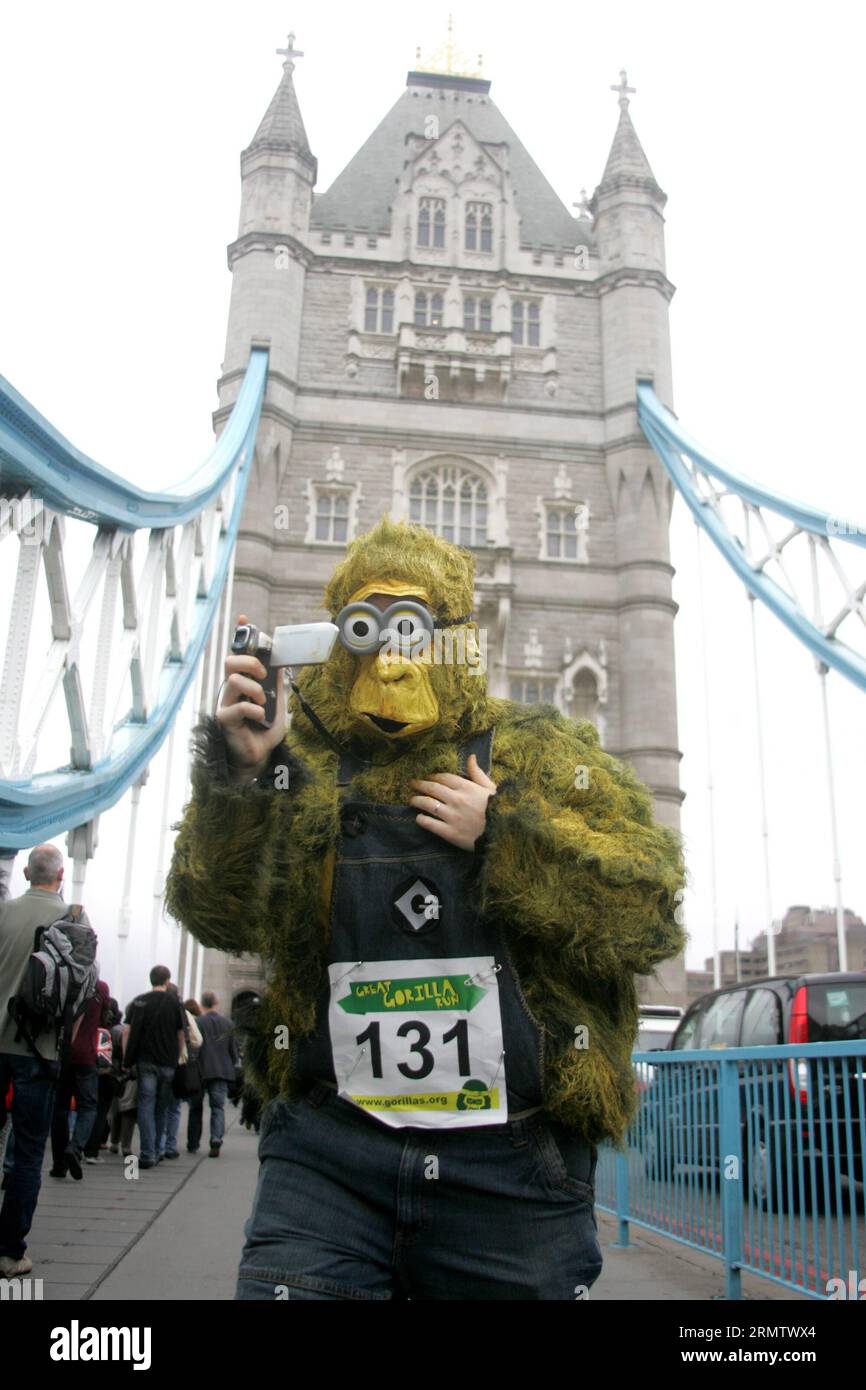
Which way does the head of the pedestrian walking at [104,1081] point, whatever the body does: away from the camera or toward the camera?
away from the camera

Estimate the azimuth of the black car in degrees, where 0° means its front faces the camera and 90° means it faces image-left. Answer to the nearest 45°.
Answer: approximately 135°

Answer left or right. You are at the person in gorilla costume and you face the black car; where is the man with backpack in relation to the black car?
left

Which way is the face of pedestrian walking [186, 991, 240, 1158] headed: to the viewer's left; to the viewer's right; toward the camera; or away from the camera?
away from the camera

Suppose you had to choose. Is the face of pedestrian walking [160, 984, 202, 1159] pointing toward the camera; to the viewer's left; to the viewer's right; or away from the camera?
away from the camera

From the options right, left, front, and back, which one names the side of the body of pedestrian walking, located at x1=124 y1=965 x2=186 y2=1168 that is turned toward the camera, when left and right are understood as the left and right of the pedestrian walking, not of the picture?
back

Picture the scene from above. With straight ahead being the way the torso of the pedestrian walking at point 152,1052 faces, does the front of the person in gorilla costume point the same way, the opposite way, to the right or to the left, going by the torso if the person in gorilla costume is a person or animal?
the opposite way

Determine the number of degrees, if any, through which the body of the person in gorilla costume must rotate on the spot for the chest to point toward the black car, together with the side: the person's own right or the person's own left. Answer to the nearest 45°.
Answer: approximately 135° to the person's own left

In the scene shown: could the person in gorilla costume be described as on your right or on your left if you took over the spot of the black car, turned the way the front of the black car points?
on your left
